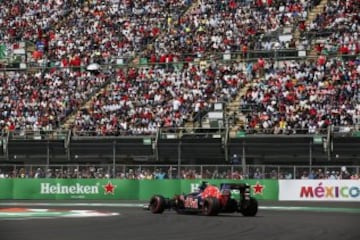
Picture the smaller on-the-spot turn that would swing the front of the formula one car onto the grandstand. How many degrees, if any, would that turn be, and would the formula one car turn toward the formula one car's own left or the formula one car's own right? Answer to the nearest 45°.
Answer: approximately 45° to the formula one car's own right

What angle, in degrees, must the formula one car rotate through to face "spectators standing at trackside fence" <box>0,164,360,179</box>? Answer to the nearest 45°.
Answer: approximately 45° to its right

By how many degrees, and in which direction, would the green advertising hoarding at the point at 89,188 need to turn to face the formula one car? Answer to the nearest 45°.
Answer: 0° — it already faces it

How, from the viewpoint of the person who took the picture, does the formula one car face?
facing away from the viewer and to the left of the viewer

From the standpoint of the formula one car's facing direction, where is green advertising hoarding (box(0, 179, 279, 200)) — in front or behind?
in front
